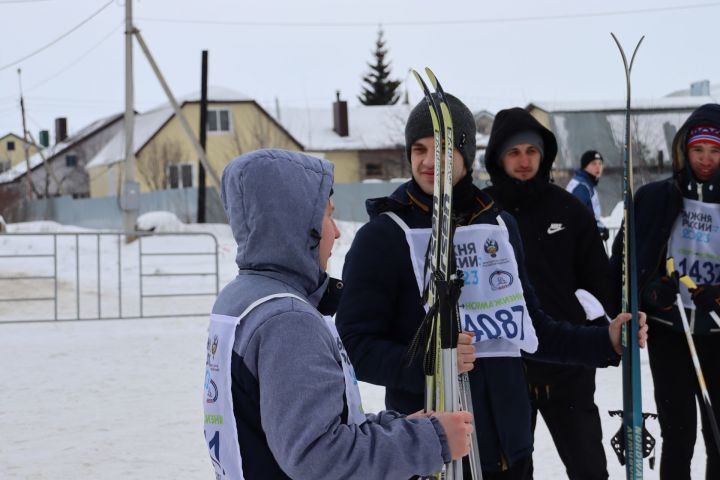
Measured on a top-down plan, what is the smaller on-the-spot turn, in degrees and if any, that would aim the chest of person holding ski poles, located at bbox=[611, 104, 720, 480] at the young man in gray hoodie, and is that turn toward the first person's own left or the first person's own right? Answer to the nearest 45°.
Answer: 0° — they already face them

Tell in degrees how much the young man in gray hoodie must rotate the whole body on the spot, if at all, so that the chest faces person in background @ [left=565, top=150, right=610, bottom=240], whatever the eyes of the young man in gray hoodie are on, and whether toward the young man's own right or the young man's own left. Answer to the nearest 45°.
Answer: approximately 90° to the young man's own left

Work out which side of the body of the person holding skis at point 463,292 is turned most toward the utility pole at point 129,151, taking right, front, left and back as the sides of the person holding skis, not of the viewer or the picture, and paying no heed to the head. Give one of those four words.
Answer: back

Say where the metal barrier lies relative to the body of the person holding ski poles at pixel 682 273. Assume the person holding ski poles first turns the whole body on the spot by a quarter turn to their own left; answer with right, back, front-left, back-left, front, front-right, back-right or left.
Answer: back-left

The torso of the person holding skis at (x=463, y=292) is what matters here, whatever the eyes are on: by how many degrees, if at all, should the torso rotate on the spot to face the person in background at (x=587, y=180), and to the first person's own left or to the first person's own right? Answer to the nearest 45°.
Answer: approximately 180°

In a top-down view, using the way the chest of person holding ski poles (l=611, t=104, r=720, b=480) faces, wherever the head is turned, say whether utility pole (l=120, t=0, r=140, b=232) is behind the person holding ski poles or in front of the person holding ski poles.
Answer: behind

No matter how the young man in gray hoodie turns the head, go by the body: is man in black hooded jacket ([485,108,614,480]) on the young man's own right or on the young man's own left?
on the young man's own left

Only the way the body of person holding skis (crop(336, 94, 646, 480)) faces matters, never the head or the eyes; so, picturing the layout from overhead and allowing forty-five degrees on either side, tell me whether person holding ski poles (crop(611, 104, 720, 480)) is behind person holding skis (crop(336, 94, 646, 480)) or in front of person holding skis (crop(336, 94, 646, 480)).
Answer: behind

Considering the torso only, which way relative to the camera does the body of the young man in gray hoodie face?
to the viewer's right

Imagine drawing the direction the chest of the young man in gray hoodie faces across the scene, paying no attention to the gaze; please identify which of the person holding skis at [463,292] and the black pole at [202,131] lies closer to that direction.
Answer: the person holding skis

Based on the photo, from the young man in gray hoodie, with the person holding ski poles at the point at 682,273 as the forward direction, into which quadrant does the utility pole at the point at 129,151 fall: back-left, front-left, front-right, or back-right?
front-left

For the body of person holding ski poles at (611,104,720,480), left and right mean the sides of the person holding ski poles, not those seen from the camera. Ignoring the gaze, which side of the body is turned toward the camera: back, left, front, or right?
front

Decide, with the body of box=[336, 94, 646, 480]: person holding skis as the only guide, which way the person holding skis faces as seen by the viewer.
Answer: toward the camera

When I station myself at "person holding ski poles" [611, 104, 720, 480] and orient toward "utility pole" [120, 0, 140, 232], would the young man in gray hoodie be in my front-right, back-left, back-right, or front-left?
back-left

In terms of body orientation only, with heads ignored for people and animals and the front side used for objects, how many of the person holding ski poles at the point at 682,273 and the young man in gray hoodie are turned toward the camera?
1

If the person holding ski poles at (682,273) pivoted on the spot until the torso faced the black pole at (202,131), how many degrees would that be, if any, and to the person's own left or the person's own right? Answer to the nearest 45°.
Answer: approximately 135° to the person's own right

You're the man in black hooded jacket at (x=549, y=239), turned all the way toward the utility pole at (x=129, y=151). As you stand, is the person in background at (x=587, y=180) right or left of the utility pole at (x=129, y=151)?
right

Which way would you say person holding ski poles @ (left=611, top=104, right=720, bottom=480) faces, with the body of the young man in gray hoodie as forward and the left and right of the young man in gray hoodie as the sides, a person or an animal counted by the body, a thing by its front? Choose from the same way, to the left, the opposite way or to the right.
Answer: to the right

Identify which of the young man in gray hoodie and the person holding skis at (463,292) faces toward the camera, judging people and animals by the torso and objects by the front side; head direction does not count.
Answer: the person holding skis
